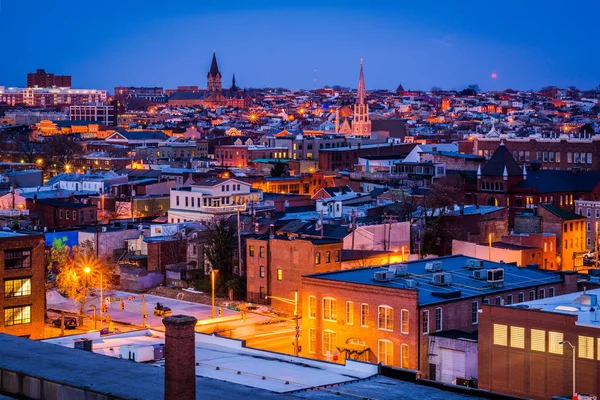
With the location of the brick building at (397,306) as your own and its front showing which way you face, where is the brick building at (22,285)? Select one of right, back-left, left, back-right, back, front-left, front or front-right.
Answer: front-right

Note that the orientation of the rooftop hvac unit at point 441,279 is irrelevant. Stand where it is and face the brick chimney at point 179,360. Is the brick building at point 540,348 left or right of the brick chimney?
left

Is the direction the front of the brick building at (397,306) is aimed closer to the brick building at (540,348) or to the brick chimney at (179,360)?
the brick chimney

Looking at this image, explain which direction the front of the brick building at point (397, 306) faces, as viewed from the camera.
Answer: facing the viewer and to the left of the viewer

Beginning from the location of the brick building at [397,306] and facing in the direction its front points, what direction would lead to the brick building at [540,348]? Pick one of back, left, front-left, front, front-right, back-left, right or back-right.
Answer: left

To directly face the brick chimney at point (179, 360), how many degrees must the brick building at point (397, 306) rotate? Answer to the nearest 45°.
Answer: approximately 45° to its left
